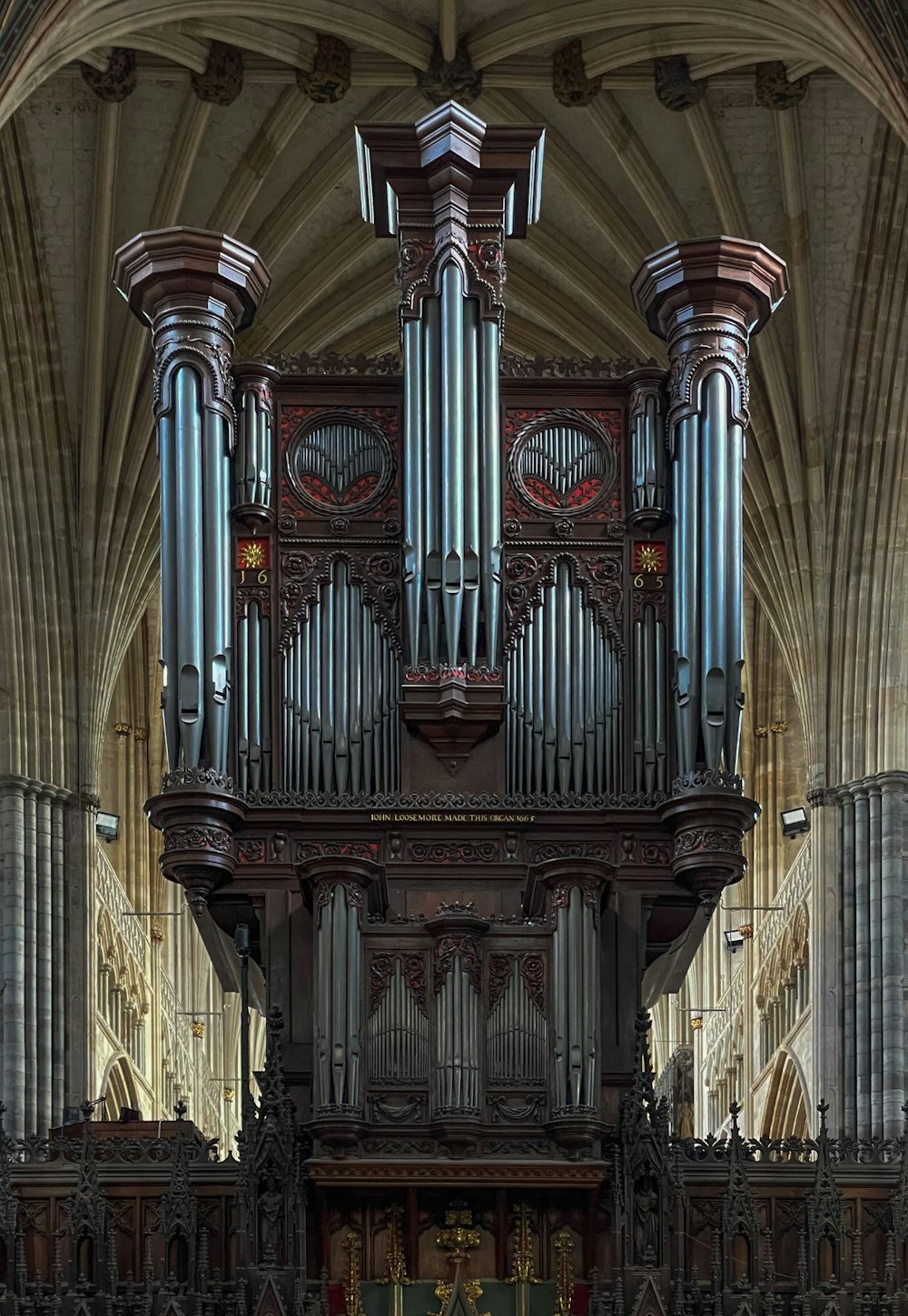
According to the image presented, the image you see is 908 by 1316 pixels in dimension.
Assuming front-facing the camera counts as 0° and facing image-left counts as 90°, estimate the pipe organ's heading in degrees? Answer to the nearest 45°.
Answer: approximately 0°
